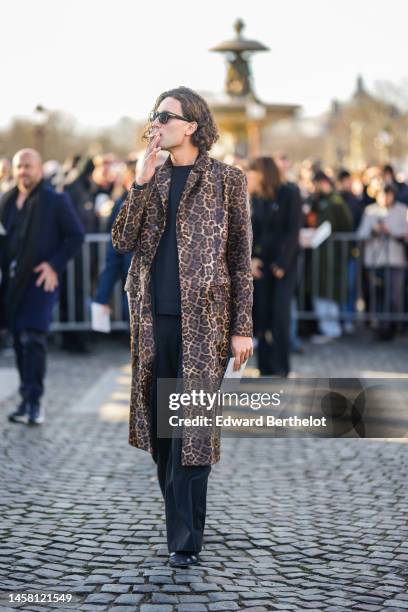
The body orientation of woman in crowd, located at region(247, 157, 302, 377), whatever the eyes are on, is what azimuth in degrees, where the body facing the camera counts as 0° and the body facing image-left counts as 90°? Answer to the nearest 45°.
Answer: approximately 45°

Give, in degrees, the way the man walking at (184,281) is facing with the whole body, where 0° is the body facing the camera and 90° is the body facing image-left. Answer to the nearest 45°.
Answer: approximately 45°

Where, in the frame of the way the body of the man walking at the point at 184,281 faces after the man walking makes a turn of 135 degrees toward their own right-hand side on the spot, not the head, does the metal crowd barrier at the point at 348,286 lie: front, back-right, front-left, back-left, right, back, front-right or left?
front

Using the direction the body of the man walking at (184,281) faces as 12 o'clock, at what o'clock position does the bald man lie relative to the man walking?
The bald man is roughly at 4 o'clock from the man walking.
